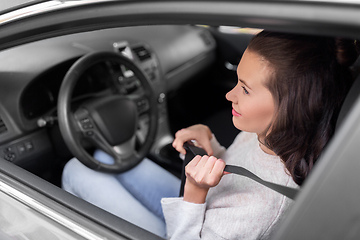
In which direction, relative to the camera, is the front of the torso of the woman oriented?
to the viewer's left

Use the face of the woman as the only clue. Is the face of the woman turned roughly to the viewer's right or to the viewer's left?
to the viewer's left
